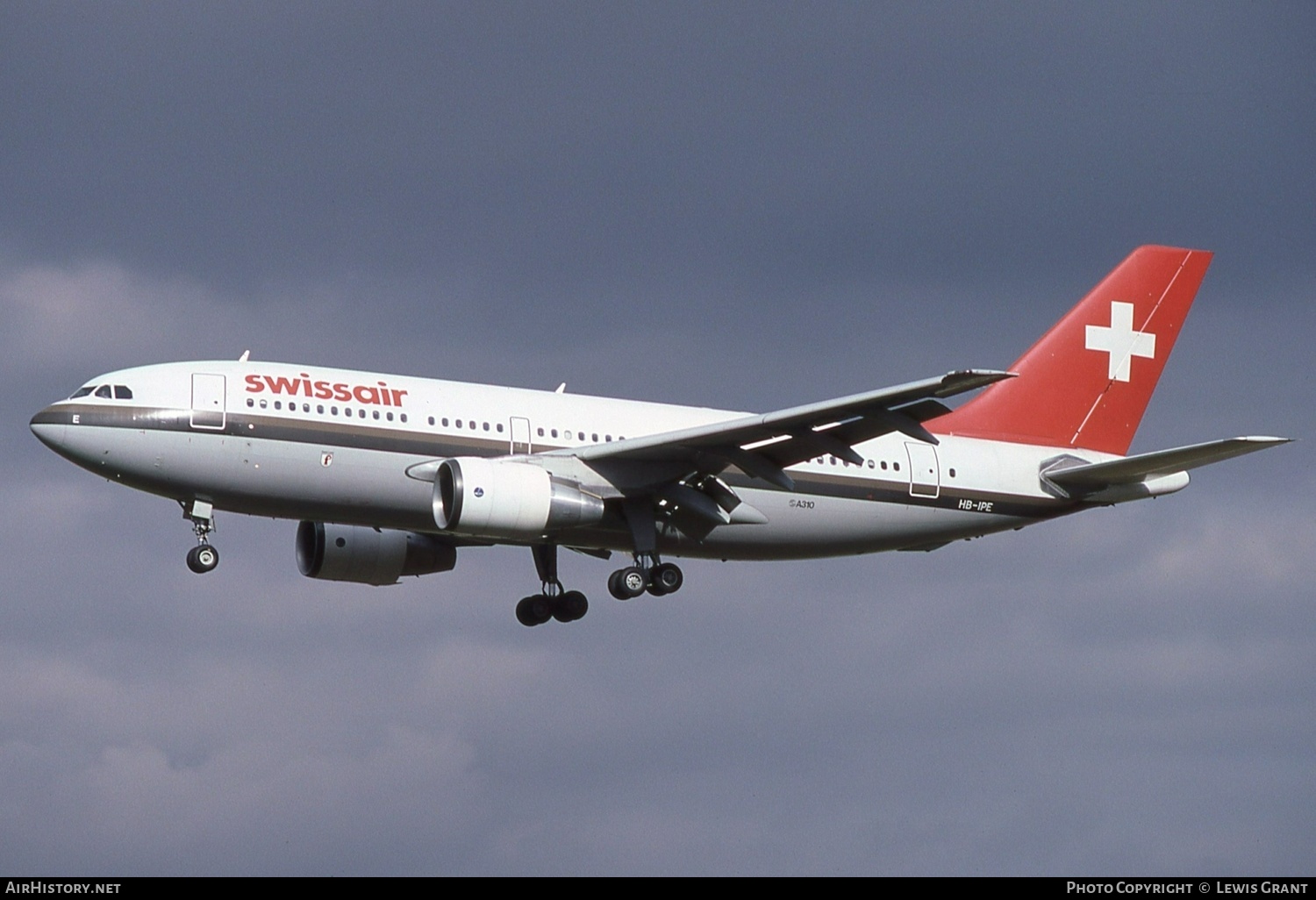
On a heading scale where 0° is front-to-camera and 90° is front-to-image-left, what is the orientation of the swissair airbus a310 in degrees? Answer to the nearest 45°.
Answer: approximately 90°
